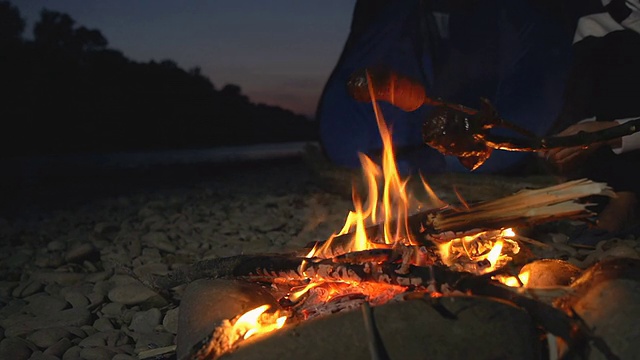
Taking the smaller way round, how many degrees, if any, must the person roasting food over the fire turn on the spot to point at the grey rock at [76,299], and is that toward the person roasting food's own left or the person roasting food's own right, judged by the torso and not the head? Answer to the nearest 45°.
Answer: approximately 45° to the person roasting food's own right

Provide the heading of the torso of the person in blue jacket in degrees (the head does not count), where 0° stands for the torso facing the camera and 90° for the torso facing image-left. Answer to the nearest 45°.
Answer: approximately 0°

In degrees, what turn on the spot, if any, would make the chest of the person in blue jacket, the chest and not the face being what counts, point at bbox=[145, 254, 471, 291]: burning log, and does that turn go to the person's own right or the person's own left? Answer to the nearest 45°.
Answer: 0° — they already face it

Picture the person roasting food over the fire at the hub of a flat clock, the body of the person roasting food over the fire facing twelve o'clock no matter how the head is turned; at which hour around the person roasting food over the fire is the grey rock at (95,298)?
The grey rock is roughly at 1 o'clock from the person roasting food over the fire.

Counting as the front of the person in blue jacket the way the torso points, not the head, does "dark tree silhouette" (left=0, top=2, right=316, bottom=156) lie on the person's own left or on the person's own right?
on the person's own right

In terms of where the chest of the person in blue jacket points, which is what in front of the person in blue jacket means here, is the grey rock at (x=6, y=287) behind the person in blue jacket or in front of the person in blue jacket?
in front

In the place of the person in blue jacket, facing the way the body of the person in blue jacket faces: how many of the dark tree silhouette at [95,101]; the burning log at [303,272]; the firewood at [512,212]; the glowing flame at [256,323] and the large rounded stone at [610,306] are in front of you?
4

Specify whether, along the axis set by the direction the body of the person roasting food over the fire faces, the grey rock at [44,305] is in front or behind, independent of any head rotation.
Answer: in front

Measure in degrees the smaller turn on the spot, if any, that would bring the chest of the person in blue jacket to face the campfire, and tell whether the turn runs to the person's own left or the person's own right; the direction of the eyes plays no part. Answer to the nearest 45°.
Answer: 0° — they already face it

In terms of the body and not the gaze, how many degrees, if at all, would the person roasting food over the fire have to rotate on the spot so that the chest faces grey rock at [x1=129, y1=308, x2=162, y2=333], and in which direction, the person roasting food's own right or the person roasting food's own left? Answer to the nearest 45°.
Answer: approximately 45° to the person roasting food's own right

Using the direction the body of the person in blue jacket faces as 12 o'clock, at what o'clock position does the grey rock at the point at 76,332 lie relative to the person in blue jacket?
The grey rock is roughly at 1 o'clock from the person in blue jacket.

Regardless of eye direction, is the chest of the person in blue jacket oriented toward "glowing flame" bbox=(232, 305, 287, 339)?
yes

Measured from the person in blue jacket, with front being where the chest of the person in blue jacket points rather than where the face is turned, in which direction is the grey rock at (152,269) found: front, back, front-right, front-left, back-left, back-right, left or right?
front-right

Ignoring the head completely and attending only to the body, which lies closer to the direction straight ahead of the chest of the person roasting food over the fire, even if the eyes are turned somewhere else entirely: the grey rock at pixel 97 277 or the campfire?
the campfire

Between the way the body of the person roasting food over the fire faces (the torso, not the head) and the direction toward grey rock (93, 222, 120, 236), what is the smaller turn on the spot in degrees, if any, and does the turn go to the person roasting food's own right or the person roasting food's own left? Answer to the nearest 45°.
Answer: approximately 45° to the person roasting food's own right
